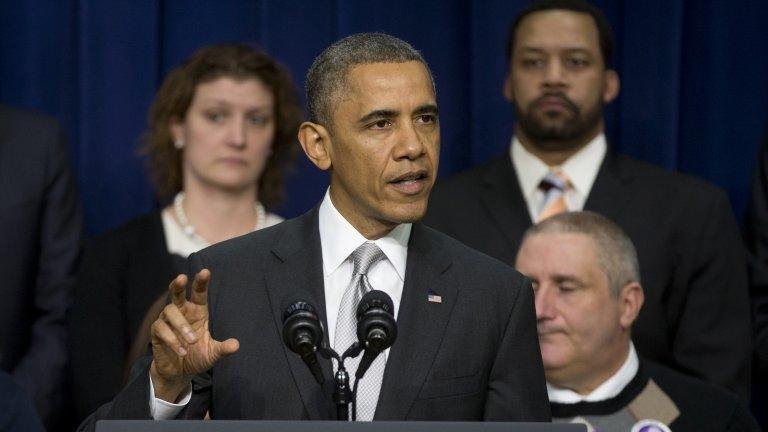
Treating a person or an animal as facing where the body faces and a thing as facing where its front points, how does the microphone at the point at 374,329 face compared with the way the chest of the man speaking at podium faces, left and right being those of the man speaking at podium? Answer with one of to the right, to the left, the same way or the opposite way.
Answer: the opposite way

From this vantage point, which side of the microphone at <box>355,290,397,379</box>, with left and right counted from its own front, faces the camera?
back

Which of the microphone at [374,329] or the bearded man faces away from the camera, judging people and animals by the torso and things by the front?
the microphone

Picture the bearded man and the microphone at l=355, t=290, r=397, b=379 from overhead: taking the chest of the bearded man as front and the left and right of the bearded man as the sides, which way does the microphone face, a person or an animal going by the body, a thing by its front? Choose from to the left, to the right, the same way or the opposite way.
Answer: the opposite way

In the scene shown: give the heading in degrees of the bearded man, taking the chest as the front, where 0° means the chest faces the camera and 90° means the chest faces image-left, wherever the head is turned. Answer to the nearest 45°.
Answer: approximately 0°

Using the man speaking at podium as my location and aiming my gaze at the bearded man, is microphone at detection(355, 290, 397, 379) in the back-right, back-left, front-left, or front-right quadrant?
back-right

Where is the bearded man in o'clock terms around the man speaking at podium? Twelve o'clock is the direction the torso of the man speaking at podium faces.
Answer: The bearded man is roughly at 7 o'clock from the man speaking at podium.

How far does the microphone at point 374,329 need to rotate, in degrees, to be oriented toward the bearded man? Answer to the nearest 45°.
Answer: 0° — it already faces them
